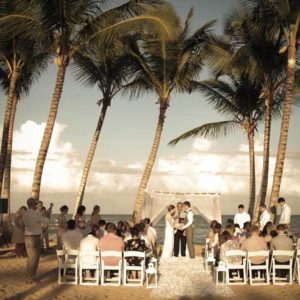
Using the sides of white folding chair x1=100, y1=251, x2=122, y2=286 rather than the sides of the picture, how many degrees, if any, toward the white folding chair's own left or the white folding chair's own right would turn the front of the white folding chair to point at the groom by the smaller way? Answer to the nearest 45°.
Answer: approximately 45° to the white folding chair's own right

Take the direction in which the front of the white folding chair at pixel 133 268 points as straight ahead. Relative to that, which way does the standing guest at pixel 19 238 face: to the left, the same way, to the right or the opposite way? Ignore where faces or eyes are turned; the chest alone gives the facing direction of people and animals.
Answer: to the right

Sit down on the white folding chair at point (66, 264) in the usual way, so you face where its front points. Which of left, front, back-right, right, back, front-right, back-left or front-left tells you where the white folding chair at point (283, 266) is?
right

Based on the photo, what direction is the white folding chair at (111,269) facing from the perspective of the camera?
away from the camera

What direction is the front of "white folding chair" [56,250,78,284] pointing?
away from the camera

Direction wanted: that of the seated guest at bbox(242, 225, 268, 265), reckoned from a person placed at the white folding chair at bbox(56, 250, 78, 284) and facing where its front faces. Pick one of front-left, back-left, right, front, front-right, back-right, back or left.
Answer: right

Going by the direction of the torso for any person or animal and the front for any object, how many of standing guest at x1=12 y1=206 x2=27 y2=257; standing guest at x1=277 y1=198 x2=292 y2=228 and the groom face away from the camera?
0

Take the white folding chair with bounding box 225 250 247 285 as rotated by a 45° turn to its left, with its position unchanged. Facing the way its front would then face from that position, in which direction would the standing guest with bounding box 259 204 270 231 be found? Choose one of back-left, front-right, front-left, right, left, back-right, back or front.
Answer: front-right

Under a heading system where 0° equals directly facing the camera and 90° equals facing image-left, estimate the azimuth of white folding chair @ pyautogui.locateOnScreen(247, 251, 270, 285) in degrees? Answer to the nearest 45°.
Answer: approximately 180°

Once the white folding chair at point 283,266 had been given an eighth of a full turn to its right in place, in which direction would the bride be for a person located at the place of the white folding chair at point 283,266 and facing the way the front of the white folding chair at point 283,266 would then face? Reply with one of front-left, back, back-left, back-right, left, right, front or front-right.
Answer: left

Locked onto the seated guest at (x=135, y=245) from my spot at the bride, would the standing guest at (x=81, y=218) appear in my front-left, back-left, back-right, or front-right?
front-right

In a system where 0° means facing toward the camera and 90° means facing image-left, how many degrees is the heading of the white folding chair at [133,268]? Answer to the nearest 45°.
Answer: approximately 180°

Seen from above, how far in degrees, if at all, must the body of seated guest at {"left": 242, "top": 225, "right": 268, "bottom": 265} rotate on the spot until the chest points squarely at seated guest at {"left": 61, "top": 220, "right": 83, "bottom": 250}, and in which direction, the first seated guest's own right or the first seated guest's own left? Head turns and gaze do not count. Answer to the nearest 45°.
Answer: approximately 90° to the first seated guest's own left

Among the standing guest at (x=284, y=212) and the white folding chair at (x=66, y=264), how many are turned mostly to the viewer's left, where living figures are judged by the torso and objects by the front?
1

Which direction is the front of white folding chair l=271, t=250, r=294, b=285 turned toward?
away from the camera

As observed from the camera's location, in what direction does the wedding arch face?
facing the viewer

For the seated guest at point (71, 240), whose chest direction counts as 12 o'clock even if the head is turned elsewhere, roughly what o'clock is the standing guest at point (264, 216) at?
The standing guest is roughly at 2 o'clock from the seated guest.
